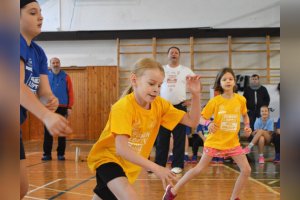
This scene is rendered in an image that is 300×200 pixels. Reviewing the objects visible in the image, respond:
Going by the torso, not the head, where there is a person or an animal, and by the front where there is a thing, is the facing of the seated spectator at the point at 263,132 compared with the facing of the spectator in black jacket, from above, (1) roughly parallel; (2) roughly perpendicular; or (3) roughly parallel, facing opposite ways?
roughly parallel

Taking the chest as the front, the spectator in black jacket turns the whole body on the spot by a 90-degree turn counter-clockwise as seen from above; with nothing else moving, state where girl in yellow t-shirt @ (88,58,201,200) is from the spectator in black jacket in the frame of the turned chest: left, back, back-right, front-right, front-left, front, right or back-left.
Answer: right

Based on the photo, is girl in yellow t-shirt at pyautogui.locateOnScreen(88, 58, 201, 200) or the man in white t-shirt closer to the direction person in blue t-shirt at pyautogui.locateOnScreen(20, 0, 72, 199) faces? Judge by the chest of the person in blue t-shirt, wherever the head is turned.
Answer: the girl in yellow t-shirt

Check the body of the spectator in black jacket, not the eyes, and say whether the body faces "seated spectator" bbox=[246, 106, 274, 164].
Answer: yes

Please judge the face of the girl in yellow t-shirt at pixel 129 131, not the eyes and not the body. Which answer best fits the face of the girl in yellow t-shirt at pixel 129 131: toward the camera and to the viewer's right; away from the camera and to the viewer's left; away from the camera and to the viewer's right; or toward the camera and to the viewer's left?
toward the camera and to the viewer's right

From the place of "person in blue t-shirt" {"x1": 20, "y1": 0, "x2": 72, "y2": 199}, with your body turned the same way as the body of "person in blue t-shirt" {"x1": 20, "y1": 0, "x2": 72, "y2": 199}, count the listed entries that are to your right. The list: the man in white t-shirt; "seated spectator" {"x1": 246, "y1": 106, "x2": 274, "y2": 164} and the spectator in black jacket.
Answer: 0

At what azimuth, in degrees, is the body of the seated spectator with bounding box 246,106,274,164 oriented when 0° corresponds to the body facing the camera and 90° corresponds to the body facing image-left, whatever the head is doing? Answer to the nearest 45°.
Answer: approximately 0°

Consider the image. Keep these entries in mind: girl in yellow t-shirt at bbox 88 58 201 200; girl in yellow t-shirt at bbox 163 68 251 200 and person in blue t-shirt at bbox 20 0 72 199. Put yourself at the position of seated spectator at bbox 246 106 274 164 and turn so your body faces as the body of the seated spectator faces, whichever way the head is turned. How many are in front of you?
3

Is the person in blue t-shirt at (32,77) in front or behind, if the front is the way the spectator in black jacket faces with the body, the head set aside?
in front

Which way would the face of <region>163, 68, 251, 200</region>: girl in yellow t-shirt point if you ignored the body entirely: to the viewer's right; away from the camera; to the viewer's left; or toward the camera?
toward the camera

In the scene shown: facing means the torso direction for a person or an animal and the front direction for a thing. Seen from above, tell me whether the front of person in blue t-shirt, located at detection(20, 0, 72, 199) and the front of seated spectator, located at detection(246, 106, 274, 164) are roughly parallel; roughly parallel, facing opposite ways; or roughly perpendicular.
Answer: roughly perpendicular

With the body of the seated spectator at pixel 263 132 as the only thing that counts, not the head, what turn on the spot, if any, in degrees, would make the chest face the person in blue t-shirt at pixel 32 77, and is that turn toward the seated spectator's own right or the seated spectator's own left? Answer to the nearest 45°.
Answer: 0° — they already face them

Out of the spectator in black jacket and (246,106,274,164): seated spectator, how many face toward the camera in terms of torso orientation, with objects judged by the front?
2

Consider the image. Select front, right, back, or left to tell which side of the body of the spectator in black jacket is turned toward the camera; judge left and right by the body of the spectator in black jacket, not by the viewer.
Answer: front
